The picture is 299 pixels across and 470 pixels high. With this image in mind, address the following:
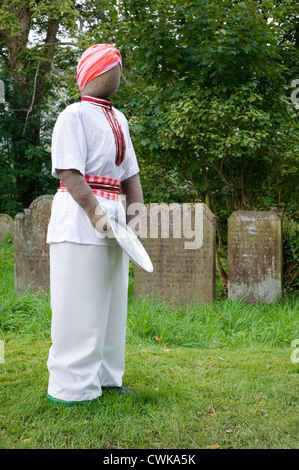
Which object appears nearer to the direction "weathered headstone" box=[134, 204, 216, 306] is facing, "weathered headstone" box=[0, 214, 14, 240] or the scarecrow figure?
the scarecrow figure

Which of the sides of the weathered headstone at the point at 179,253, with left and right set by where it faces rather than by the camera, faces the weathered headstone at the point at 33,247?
right

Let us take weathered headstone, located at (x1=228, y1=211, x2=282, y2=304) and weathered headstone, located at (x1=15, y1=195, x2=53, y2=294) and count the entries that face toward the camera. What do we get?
2

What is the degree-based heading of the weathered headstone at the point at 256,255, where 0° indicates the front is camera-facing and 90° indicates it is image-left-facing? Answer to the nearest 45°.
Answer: approximately 0°

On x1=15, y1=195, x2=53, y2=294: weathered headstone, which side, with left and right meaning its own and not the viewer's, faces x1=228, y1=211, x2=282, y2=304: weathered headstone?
left

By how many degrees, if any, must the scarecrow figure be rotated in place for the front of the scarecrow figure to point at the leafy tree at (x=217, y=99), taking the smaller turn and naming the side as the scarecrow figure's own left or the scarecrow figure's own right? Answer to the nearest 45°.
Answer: approximately 90° to the scarecrow figure's own left
